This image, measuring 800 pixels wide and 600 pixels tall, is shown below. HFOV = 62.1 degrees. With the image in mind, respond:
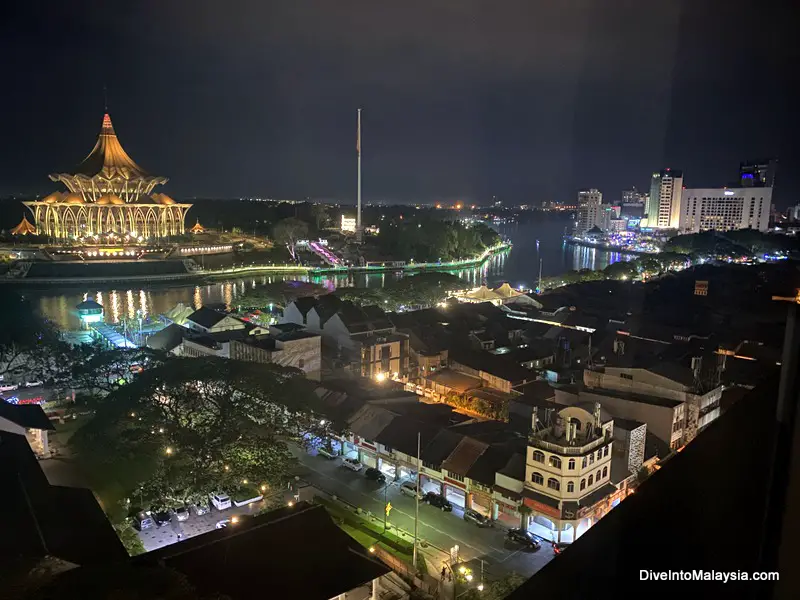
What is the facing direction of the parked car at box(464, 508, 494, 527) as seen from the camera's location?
facing the viewer and to the right of the viewer

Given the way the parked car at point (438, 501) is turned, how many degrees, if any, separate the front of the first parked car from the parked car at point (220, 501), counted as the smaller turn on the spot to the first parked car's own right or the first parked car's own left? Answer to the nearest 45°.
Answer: approximately 135° to the first parked car's own right

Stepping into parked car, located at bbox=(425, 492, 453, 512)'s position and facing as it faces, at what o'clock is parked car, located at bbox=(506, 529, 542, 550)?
The parked car, located at bbox=(506, 529, 542, 550) is roughly at 12 o'clock from the parked car, located at bbox=(425, 492, 453, 512).

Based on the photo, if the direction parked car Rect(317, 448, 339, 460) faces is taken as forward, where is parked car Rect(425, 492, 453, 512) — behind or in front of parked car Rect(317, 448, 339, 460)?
in front

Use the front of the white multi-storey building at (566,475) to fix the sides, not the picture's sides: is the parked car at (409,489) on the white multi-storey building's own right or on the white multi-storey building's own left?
on the white multi-storey building's own right

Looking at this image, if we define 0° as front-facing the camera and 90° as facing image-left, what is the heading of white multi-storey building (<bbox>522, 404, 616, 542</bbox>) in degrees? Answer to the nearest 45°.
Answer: approximately 0°

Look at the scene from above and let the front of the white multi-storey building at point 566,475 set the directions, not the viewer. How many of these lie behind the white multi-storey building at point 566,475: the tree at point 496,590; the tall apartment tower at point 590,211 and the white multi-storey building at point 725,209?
2
